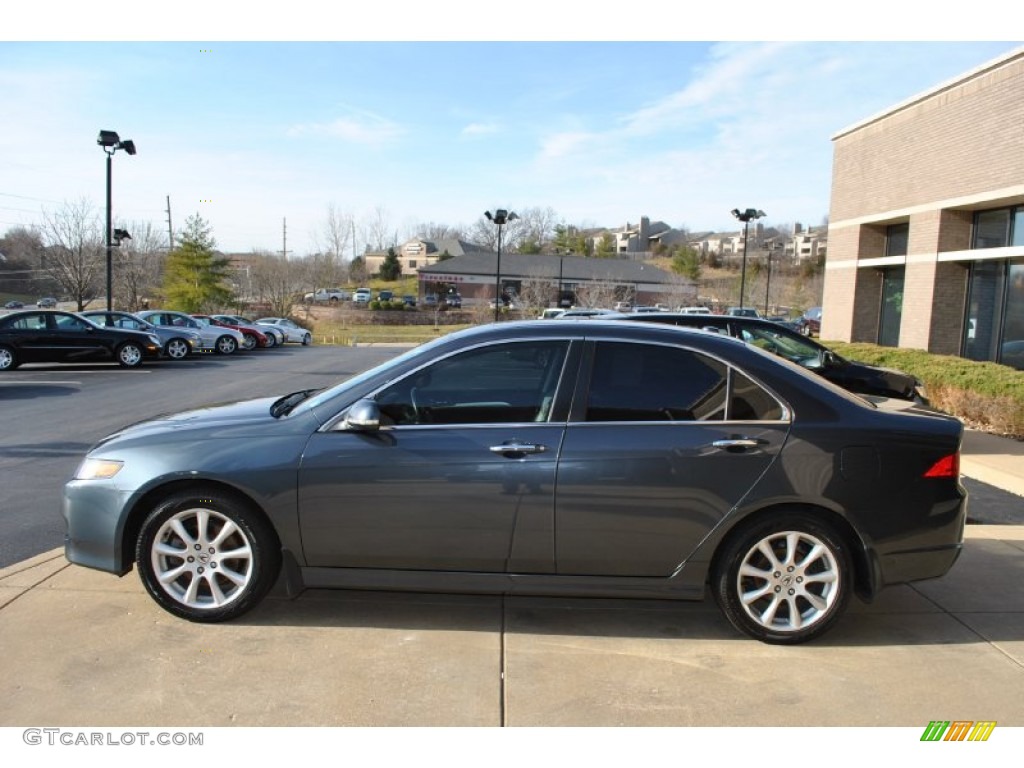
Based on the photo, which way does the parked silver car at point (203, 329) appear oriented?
to the viewer's right

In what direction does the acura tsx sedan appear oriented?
to the viewer's left

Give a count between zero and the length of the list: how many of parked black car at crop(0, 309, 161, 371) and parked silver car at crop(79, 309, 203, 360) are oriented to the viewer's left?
0

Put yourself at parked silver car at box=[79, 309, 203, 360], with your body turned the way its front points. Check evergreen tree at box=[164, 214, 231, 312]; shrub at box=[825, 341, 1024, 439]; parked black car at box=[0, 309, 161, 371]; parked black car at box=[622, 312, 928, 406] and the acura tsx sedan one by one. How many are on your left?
1

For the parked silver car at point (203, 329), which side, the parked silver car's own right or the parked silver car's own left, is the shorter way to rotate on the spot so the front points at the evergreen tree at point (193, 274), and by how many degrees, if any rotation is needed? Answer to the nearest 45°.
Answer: approximately 90° to the parked silver car's own left

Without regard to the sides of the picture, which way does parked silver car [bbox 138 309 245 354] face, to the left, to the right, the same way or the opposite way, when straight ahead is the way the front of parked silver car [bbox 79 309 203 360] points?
the same way

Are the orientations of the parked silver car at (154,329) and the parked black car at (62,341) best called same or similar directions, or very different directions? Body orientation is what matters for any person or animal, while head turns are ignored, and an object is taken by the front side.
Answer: same or similar directions

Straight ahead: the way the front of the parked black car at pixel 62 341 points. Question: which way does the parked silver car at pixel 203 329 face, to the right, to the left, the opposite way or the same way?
the same way

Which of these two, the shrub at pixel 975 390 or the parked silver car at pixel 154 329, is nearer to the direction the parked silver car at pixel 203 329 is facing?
the shrub

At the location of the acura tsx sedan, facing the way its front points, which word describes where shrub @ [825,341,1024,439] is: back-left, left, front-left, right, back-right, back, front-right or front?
back-right

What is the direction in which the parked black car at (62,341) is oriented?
to the viewer's right

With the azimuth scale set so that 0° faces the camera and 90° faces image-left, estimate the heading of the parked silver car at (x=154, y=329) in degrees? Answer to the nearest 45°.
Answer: approximately 270°

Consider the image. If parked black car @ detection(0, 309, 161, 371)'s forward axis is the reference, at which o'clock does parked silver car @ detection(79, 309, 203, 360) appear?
The parked silver car is roughly at 10 o'clock from the parked black car.

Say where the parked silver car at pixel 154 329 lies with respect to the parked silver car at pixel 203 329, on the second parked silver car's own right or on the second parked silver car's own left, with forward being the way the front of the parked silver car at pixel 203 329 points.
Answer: on the second parked silver car's own right

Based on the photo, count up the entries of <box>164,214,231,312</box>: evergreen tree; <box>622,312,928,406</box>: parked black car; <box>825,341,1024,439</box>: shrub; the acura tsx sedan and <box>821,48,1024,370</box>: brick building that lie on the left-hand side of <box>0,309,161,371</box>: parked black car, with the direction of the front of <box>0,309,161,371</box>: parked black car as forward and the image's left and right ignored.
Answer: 1
